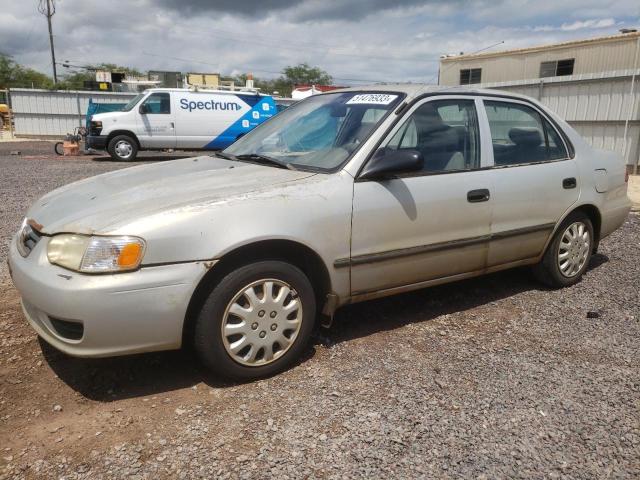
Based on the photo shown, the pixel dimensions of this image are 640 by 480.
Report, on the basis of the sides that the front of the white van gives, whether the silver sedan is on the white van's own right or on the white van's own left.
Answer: on the white van's own left

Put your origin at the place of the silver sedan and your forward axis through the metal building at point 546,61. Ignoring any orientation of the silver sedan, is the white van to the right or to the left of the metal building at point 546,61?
left

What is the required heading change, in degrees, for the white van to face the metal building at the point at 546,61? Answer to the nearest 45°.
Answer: approximately 180°

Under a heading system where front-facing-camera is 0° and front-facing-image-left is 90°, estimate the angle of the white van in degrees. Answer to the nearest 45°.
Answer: approximately 90°

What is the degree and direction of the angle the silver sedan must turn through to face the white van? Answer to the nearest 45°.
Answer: approximately 135° to its right

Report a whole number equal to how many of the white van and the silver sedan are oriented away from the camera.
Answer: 0

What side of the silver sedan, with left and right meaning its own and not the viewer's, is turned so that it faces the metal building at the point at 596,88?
back

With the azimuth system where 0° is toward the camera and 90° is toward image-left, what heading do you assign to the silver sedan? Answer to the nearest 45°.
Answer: approximately 45°

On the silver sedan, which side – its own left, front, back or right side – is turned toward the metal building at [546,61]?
back
